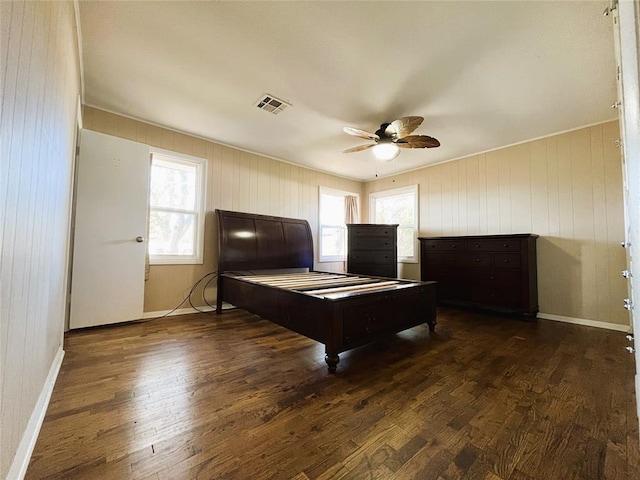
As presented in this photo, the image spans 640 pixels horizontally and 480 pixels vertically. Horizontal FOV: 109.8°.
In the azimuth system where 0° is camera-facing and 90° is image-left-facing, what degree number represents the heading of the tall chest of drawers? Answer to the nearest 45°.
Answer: approximately 0°

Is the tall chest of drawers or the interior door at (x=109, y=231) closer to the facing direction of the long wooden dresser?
the interior door

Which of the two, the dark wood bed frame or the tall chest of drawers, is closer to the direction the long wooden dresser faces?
the dark wood bed frame

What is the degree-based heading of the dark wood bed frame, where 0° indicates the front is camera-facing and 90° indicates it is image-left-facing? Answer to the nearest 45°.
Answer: approximately 315°

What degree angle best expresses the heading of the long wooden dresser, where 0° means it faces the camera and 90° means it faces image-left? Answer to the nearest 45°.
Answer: approximately 45°

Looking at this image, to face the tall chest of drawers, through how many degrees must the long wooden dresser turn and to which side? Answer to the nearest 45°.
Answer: approximately 45° to its right

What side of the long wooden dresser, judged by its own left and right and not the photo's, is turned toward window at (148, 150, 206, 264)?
front

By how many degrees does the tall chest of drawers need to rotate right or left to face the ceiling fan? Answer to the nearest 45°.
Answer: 0° — it already faces it

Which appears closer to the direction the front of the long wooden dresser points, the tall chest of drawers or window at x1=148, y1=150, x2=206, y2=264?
the window

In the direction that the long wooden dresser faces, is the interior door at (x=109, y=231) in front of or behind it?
in front

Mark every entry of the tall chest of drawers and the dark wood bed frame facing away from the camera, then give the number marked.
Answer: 0

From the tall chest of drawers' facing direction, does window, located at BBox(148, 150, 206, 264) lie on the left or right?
on its right

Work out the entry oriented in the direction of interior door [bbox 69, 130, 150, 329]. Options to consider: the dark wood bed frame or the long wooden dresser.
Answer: the long wooden dresser

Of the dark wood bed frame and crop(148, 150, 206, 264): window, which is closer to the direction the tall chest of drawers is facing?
the dark wood bed frame
